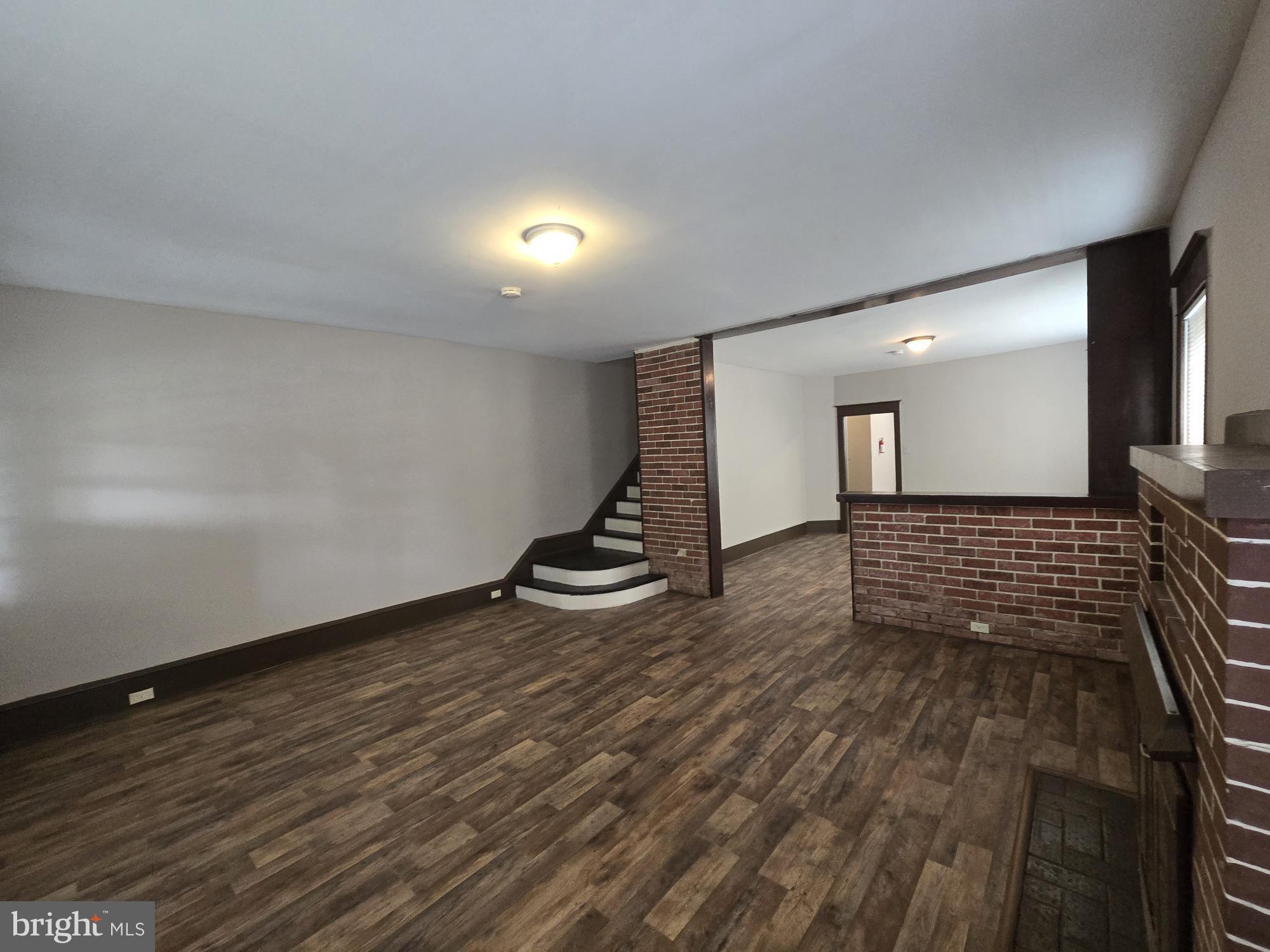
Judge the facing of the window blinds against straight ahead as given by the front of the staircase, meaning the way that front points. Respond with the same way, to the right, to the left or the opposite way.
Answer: to the right

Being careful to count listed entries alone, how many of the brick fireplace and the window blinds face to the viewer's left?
2

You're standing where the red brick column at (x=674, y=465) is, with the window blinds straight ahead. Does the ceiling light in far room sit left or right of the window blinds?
left

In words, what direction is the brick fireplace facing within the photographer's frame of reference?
facing to the left of the viewer

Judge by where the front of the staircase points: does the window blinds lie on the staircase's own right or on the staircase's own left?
on the staircase's own left

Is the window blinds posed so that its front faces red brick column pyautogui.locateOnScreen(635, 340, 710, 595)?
yes

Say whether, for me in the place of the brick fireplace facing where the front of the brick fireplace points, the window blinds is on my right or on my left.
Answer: on my right

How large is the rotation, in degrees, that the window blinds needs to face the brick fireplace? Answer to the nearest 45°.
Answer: approximately 90° to its left

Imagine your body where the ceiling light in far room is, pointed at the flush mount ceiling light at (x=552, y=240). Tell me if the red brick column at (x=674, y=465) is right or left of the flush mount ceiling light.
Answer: right

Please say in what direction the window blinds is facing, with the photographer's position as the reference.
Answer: facing to the left of the viewer

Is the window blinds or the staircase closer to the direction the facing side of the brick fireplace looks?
the staircase

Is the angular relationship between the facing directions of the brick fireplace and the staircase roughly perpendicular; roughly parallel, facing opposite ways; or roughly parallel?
roughly perpendicular
